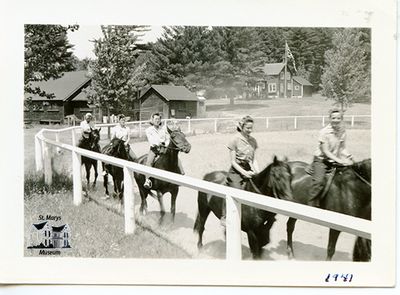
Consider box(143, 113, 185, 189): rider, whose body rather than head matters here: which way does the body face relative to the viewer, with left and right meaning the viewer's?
facing the viewer and to the right of the viewer
